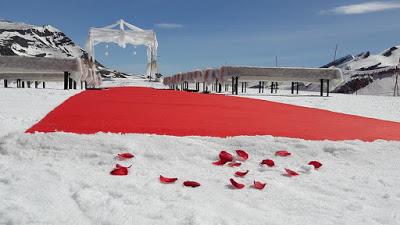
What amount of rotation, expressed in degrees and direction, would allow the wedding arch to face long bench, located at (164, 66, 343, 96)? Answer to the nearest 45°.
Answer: approximately 45° to its left

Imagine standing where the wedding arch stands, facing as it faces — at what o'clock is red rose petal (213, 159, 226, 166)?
The red rose petal is roughly at 12 o'clock from the wedding arch.

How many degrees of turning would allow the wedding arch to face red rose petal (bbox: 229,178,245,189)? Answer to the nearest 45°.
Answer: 0° — it already faces it

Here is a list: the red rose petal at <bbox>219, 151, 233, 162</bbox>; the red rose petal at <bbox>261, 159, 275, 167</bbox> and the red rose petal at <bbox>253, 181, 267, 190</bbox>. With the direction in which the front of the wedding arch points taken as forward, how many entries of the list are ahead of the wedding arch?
3

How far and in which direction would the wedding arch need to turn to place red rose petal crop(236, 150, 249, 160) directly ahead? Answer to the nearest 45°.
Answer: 0° — it already faces it

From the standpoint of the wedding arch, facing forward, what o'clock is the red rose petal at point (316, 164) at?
The red rose petal is roughly at 12 o'clock from the wedding arch.

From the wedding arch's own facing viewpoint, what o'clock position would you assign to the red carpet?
The red carpet is roughly at 12 o'clock from the wedding arch.

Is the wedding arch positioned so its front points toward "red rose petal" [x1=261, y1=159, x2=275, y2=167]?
yes

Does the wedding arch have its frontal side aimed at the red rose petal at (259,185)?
yes

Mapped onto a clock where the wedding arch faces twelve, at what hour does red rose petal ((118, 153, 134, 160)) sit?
The red rose petal is roughly at 12 o'clock from the wedding arch.

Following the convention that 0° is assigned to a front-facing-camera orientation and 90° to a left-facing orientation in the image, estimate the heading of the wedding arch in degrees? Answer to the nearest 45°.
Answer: approximately 0°
